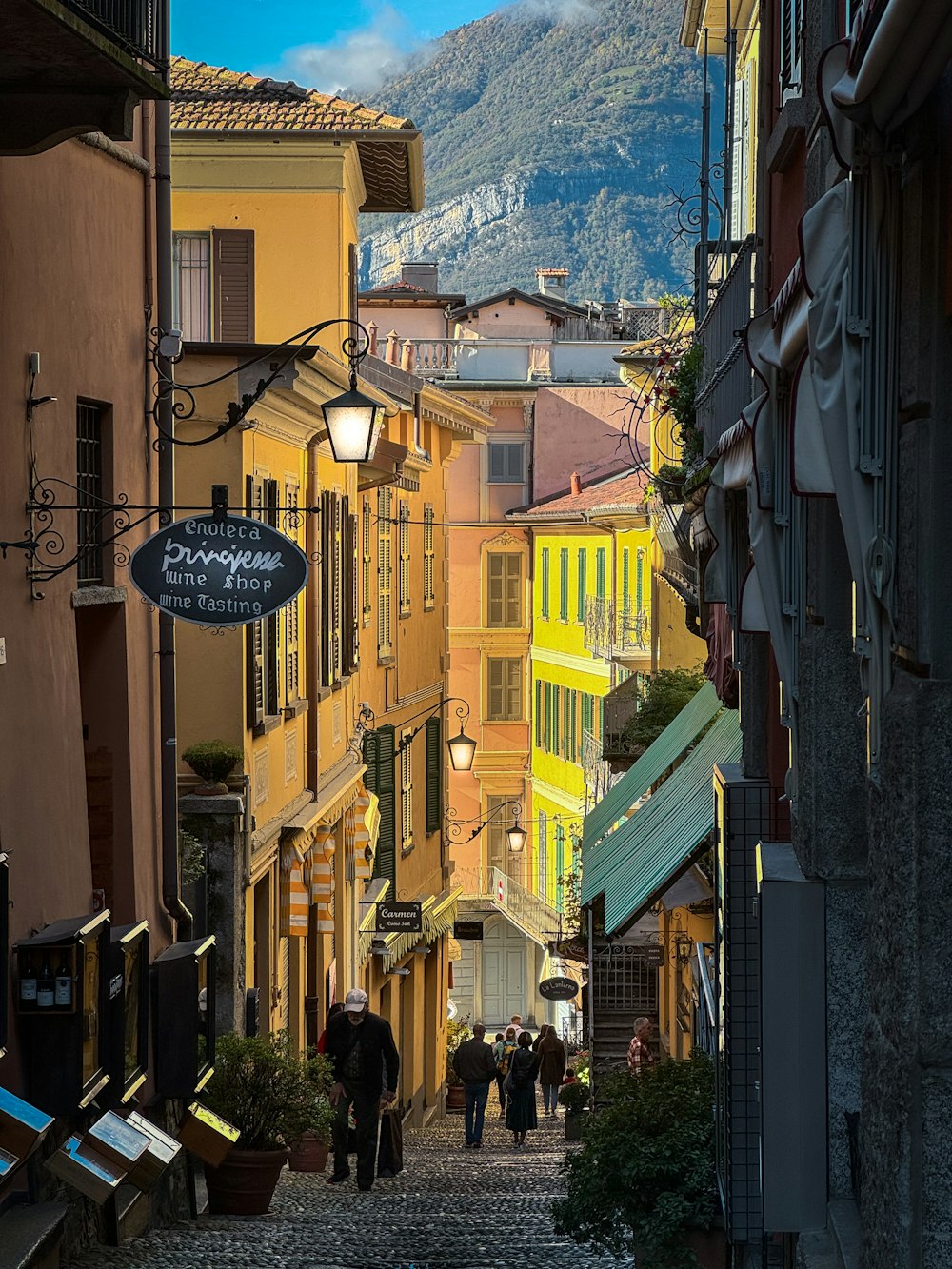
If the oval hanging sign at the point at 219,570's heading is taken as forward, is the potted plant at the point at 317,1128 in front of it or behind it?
behind

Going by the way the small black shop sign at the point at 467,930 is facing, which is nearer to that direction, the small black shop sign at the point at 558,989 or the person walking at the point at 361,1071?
the person walking

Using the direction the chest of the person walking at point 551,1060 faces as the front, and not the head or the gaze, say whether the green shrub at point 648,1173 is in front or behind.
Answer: behind

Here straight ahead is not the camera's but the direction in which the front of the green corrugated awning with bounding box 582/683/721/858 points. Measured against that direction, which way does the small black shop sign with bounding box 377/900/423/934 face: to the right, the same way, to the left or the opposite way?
to the left

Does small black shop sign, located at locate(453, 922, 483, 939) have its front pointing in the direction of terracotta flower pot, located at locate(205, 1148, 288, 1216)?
yes

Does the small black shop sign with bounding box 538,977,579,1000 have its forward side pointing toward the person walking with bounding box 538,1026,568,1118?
yes

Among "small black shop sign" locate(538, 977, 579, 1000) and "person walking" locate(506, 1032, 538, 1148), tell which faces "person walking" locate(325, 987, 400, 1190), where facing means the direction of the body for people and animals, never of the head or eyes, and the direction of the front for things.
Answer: the small black shop sign

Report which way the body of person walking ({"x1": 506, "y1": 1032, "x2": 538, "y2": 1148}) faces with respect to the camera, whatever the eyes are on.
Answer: away from the camera
